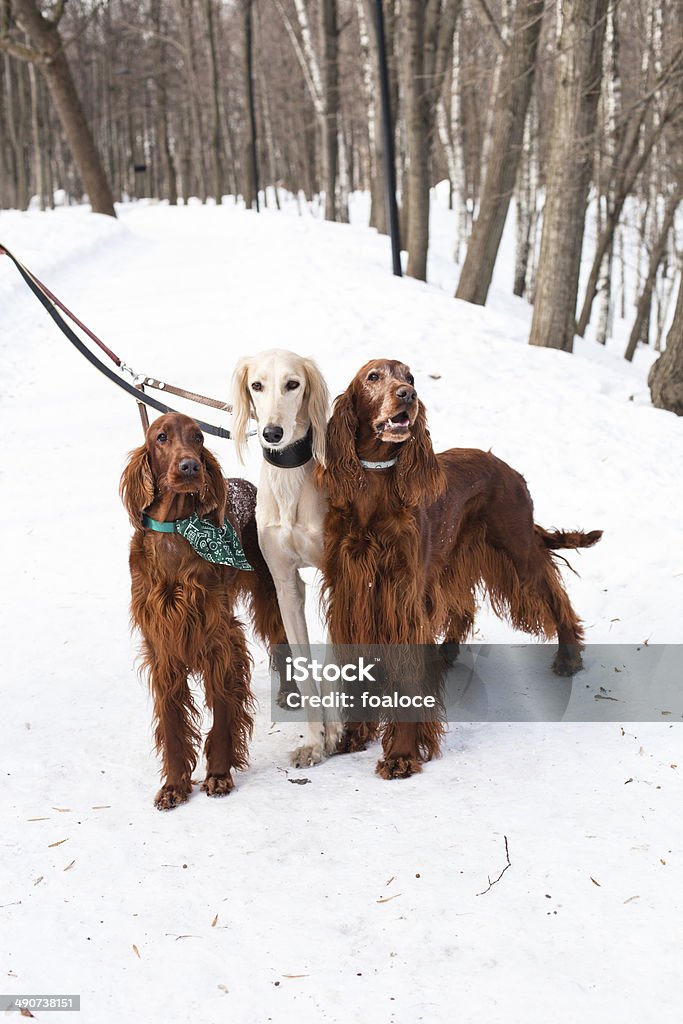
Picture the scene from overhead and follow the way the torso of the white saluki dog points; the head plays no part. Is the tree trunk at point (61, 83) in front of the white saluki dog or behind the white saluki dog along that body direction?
behind

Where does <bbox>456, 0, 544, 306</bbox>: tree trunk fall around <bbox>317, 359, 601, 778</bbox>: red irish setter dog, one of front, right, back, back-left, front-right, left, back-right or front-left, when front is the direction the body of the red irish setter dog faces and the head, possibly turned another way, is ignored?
back-right

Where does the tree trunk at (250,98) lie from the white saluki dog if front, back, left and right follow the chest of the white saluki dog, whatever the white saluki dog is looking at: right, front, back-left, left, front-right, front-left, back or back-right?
back

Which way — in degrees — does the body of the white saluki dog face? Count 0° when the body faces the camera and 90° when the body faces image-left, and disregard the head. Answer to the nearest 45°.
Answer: approximately 0°

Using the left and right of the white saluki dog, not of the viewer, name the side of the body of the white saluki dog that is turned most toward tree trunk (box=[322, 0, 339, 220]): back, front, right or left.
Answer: back

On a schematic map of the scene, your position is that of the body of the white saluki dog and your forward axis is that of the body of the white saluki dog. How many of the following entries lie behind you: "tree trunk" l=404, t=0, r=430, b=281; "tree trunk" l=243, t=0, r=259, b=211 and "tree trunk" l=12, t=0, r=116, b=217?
3

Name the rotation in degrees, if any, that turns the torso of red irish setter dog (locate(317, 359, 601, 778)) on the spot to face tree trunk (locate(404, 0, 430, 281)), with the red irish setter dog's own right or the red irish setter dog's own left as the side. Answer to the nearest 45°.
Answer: approximately 135° to the red irish setter dog's own right
